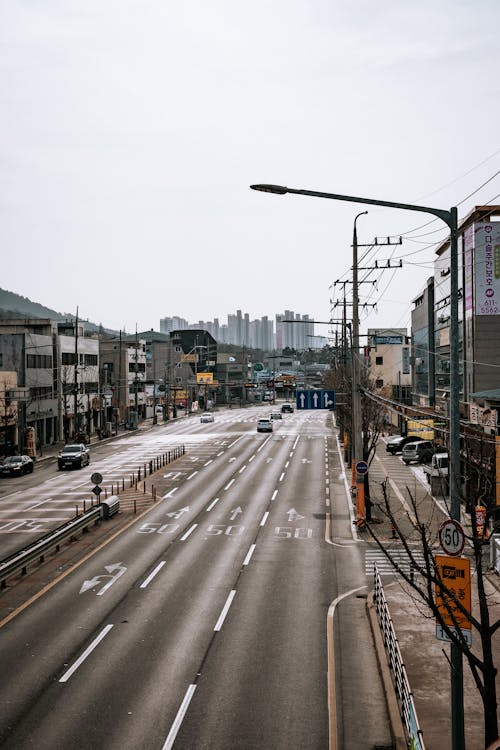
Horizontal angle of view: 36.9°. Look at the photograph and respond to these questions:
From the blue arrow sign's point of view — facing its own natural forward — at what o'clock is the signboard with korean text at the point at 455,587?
The signboard with korean text is roughly at 12 o'clock from the blue arrow sign.

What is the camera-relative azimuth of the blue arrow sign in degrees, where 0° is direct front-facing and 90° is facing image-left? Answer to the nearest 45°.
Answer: approximately 0°

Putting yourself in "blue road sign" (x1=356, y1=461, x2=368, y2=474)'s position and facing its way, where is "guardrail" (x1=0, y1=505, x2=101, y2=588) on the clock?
The guardrail is roughly at 2 o'clock from the blue road sign.

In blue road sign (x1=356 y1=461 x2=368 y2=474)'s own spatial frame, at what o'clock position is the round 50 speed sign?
The round 50 speed sign is roughly at 12 o'clock from the blue road sign.

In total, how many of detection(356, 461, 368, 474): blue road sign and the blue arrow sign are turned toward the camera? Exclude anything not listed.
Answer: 2

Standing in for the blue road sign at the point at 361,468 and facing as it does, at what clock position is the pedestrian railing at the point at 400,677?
The pedestrian railing is roughly at 12 o'clock from the blue road sign.

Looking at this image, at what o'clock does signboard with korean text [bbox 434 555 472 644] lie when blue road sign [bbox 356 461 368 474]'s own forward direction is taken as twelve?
The signboard with korean text is roughly at 12 o'clock from the blue road sign.

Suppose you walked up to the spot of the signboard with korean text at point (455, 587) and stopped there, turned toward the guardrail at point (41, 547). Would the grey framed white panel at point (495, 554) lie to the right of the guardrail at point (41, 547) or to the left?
right
